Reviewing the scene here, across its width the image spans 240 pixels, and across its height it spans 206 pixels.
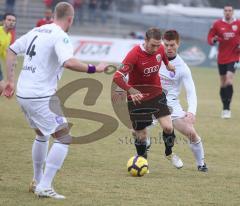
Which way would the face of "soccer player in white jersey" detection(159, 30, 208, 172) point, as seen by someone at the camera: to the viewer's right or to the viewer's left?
to the viewer's left

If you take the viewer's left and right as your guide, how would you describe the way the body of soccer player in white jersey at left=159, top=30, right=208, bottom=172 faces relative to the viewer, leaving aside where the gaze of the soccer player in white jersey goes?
facing the viewer and to the left of the viewer

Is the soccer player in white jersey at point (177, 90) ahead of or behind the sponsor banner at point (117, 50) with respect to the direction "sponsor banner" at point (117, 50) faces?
ahead

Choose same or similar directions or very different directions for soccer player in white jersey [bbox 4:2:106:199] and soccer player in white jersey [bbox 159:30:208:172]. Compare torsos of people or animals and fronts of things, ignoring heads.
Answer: very different directions

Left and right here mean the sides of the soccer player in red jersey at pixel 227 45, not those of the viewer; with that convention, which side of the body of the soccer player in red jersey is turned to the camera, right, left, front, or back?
front

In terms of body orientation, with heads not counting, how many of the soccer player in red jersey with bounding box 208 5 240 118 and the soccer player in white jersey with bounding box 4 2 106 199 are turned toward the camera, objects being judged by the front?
1

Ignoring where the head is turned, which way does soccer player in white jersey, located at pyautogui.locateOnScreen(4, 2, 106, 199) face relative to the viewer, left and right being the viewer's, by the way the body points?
facing away from the viewer and to the right of the viewer

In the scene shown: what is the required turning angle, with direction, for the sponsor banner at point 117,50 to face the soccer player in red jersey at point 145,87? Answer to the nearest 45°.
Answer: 0° — it already faces them

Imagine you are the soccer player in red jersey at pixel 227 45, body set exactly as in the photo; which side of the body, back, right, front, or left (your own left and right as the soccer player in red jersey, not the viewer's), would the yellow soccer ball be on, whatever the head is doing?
front

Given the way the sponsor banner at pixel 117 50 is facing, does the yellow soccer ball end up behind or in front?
in front

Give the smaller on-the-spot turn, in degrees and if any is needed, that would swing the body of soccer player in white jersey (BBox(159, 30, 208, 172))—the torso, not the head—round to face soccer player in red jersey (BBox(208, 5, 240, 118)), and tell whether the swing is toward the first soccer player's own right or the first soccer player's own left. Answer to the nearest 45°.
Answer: approximately 135° to the first soccer player's own right

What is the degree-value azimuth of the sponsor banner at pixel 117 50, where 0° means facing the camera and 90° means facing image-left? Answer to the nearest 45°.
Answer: approximately 0°

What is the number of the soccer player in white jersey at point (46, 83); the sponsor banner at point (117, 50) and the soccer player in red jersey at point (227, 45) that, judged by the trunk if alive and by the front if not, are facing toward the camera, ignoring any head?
2

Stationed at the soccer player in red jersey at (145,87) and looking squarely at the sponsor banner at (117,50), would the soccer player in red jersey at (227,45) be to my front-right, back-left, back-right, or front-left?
front-right
